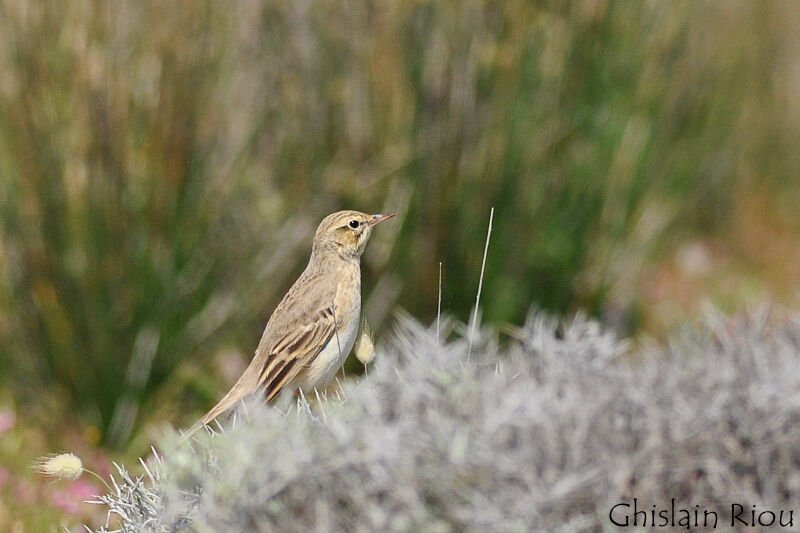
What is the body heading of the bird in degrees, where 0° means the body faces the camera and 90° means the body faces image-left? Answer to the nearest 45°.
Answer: approximately 270°
